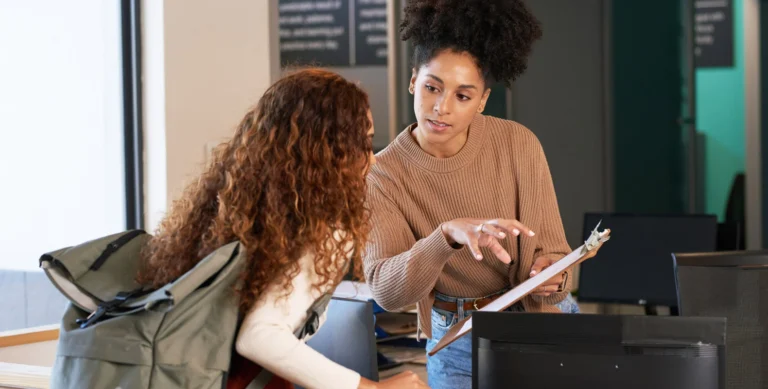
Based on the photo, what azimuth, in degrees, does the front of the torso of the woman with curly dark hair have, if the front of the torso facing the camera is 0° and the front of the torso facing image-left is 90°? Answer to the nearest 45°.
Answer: approximately 0°

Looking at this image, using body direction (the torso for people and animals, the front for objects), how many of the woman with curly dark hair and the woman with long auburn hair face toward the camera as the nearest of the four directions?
1

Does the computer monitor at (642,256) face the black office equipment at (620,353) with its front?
yes

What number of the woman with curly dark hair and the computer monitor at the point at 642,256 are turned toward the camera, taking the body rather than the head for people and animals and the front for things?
2

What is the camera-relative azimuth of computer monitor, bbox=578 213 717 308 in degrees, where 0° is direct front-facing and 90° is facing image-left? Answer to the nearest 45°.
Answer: approximately 0°

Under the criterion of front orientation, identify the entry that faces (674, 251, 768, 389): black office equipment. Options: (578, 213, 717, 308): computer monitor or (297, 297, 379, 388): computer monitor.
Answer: (578, 213, 717, 308): computer monitor

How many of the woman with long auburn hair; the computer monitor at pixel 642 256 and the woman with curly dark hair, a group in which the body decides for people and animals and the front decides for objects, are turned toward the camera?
2
